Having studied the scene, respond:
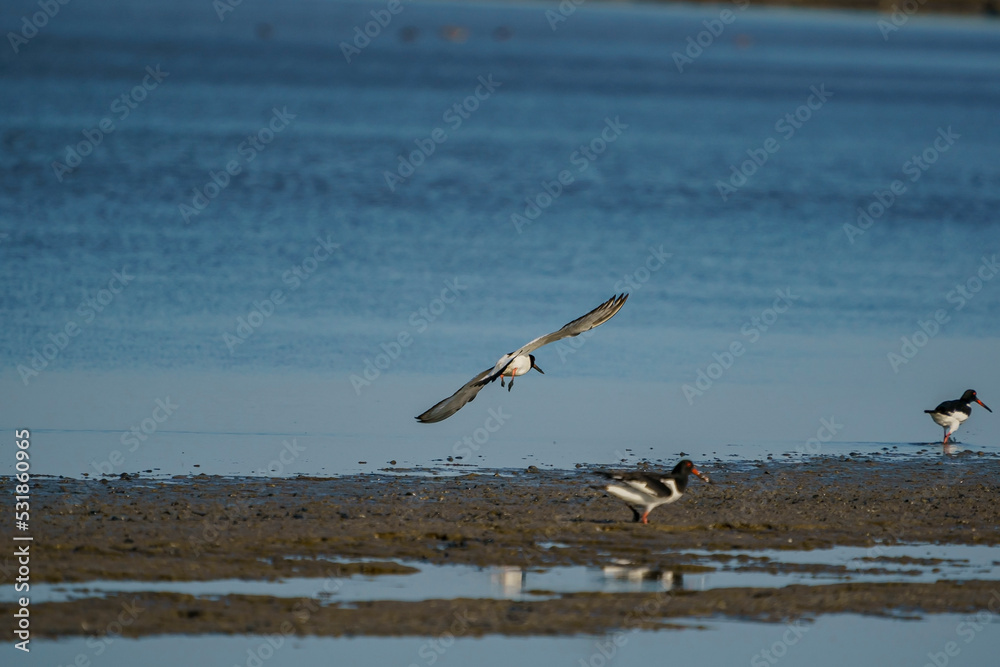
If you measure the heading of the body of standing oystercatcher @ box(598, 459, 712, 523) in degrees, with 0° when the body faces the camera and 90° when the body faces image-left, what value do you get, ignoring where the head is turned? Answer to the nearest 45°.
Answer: approximately 270°

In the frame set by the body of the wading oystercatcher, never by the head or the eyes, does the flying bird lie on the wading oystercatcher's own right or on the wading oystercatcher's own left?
on the wading oystercatcher's own right

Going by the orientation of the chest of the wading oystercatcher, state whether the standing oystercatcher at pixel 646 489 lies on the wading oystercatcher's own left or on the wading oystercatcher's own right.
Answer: on the wading oystercatcher's own right

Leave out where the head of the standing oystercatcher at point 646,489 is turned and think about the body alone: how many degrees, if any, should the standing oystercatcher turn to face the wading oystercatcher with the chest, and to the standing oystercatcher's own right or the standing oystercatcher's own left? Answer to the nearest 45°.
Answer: approximately 45° to the standing oystercatcher's own left

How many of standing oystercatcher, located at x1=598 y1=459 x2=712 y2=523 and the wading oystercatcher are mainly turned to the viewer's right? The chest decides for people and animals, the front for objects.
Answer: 2

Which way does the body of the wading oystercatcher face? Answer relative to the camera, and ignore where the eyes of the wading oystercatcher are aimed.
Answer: to the viewer's right
